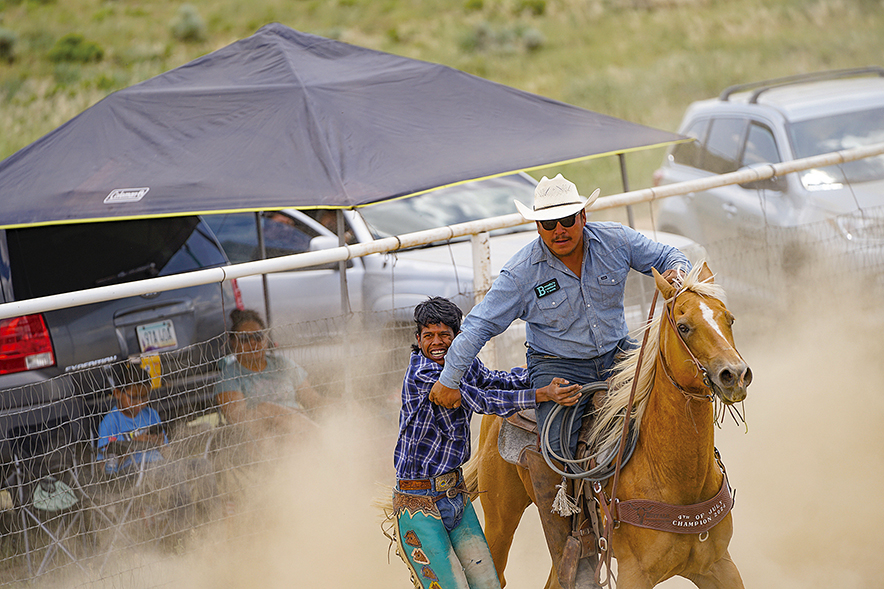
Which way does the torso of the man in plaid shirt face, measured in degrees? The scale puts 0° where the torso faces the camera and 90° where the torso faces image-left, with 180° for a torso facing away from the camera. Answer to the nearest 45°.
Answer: approximately 315°

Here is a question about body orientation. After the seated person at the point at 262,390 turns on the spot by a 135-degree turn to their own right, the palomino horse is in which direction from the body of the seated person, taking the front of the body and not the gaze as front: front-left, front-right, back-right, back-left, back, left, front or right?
back

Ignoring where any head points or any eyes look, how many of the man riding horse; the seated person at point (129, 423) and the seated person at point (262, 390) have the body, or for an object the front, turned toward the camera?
3

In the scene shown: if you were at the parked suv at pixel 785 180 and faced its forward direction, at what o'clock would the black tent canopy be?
The black tent canopy is roughly at 3 o'clock from the parked suv.

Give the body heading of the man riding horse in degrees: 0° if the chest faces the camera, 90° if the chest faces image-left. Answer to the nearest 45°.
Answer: approximately 0°

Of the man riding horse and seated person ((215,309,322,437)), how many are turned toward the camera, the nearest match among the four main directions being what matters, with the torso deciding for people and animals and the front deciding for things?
2

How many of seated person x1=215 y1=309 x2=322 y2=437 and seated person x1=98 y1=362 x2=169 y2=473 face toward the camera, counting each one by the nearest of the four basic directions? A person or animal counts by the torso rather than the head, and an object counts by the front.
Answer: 2

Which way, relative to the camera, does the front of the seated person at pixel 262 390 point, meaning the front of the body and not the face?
toward the camera

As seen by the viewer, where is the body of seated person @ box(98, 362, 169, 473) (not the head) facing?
toward the camera

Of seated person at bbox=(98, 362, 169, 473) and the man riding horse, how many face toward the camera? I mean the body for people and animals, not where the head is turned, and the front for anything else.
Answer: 2

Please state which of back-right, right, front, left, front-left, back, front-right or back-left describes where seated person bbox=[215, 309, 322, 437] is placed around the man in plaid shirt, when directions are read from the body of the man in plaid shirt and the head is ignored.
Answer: back
